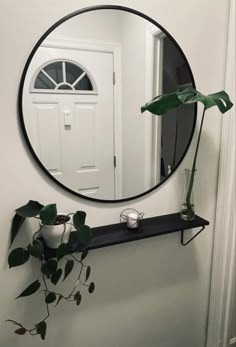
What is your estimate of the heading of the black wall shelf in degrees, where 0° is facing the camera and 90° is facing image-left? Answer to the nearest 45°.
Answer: approximately 315°
